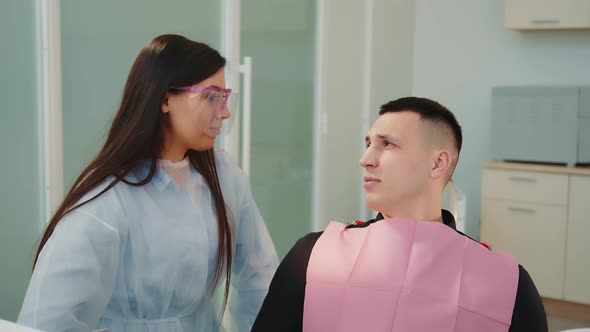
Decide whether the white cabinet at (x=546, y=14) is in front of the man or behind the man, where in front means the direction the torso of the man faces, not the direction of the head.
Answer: behind

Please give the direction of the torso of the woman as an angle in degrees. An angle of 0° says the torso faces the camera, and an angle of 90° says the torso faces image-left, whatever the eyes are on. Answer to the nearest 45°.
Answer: approximately 315°

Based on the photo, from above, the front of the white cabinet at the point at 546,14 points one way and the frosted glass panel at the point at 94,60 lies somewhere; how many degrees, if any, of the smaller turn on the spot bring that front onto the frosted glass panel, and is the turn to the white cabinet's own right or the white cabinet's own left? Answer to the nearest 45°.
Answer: approximately 45° to the white cabinet's own right

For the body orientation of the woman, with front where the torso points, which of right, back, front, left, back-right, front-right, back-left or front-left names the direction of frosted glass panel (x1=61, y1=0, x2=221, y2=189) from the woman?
back-left

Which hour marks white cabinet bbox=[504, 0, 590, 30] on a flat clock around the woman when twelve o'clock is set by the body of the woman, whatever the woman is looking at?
The white cabinet is roughly at 9 o'clock from the woman.

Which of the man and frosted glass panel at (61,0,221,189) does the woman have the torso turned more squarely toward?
the man
